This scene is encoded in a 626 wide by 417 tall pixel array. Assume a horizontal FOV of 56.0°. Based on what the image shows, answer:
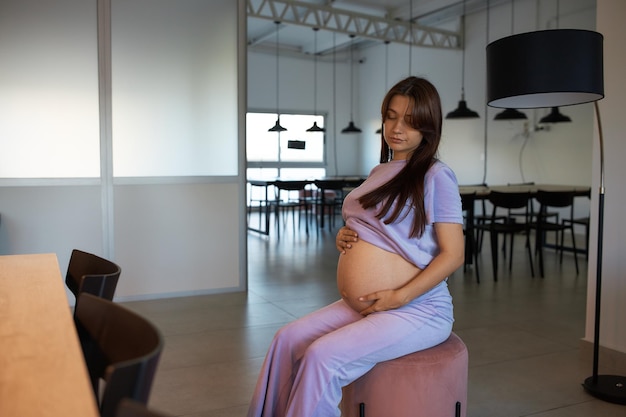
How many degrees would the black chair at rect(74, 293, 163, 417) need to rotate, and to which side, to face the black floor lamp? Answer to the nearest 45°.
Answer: approximately 135° to its right

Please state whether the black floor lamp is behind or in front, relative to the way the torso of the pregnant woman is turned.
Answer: behind

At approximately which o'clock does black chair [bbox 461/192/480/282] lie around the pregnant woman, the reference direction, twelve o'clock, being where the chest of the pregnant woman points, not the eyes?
The black chair is roughly at 5 o'clock from the pregnant woman.

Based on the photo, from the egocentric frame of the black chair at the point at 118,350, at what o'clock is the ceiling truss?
The ceiling truss is roughly at 4 o'clock from the black chair.

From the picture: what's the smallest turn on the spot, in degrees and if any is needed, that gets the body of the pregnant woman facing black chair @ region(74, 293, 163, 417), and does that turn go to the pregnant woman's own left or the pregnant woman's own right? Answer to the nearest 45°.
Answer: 0° — they already face it

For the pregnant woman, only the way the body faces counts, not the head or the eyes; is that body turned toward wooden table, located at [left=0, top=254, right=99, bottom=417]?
yes

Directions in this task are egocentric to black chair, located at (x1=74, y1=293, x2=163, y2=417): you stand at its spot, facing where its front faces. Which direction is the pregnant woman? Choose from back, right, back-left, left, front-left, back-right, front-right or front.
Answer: back-right

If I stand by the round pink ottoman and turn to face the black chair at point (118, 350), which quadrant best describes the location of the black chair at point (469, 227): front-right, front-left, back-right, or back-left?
back-right

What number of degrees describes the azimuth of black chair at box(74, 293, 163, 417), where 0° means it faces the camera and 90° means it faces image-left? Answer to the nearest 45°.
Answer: approximately 90°

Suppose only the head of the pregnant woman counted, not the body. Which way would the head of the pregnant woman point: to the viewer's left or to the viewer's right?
to the viewer's left
